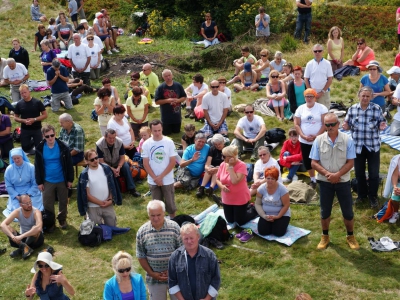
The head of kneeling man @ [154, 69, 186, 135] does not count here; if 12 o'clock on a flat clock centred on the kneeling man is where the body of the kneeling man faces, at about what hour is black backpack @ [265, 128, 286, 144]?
The black backpack is roughly at 10 o'clock from the kneeling man.

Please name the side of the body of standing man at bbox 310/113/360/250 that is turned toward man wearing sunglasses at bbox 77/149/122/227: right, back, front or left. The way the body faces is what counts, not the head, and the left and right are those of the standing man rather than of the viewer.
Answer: right

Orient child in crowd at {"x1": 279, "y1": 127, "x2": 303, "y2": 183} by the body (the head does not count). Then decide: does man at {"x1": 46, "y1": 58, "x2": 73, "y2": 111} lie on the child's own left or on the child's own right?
on the child's own right

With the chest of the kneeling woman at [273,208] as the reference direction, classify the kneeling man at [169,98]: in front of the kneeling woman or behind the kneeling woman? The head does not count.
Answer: behind

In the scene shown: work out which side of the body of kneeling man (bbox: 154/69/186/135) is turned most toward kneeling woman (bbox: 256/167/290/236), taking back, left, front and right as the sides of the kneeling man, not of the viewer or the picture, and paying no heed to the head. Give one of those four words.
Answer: front

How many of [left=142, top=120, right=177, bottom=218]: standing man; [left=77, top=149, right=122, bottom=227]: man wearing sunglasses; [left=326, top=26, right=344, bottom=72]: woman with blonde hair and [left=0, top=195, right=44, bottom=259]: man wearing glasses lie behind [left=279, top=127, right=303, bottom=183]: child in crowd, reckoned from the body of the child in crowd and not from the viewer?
1

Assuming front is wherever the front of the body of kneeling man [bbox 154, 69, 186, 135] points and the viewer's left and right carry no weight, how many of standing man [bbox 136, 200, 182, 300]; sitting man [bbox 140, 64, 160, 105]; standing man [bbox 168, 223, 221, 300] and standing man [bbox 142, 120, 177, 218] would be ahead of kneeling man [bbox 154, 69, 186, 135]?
3

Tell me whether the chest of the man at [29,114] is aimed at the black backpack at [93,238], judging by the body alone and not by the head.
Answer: yes

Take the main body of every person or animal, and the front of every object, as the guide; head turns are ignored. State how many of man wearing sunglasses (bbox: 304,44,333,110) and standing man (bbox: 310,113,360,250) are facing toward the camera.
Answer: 2
